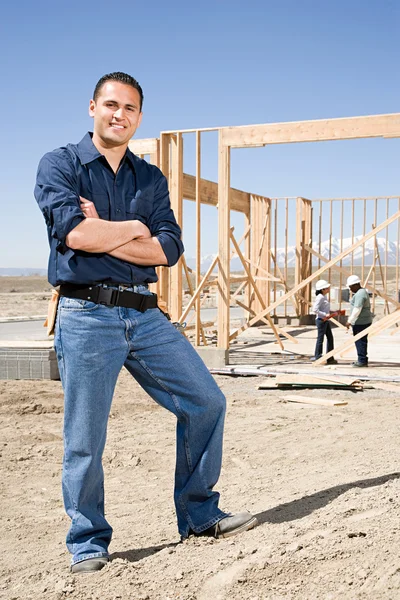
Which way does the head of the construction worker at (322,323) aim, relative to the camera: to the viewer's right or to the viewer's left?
to the viewer's right

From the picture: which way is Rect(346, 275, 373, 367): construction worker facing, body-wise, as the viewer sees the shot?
to the viewer's left

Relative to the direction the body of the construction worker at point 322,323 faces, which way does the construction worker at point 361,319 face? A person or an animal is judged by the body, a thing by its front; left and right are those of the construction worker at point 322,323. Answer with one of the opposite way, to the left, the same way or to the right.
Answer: the opposite way

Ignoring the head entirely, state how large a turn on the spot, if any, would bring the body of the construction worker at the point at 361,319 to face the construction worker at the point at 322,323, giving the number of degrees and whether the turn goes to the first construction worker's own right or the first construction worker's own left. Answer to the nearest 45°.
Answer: approximately 45° to the first construction worker's own right

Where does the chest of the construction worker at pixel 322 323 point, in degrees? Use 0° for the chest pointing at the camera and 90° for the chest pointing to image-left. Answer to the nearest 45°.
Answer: approximately 270°

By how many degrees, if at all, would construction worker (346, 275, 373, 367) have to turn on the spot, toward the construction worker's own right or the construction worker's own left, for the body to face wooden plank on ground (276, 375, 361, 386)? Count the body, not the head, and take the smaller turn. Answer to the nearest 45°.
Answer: approximately 90° to the construction worker's own left

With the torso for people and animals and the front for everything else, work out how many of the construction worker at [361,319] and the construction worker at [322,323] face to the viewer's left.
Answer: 1

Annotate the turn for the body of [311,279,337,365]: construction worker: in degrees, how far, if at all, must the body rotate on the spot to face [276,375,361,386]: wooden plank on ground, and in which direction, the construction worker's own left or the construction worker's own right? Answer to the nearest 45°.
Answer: approximately 90° to the construction worker's own right

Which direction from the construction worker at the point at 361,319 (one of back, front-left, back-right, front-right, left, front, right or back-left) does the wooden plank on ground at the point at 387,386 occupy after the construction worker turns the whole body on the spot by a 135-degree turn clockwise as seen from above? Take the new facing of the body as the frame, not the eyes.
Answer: back-right

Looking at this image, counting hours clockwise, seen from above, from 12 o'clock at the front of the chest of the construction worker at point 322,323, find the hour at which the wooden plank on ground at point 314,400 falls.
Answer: The wooden plank on ground is roughly at 3 o'clock from the construction worker.

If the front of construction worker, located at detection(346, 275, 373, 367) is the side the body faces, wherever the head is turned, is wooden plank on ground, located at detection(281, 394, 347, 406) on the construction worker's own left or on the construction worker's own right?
on the construction worker's own left

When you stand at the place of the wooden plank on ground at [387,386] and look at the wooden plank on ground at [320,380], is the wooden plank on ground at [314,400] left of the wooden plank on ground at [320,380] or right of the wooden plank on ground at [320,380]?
left
